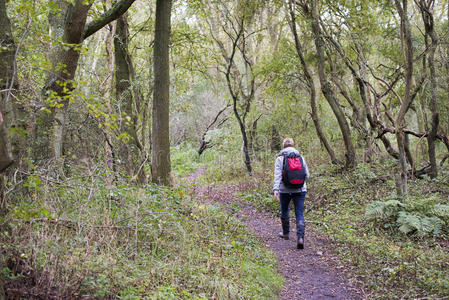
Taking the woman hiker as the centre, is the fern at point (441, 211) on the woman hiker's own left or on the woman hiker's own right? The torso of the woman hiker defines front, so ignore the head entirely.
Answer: on the woman hiker's own right

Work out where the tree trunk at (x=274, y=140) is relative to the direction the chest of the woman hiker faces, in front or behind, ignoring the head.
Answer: in front

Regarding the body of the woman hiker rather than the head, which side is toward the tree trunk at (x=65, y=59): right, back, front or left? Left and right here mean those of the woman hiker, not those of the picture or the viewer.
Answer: left

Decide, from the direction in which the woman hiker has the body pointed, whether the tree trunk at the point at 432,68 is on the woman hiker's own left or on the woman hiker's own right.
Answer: on the woman hiker's own right

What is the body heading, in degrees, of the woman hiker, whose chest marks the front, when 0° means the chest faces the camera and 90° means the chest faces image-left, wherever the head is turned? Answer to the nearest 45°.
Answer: approximately 135°
